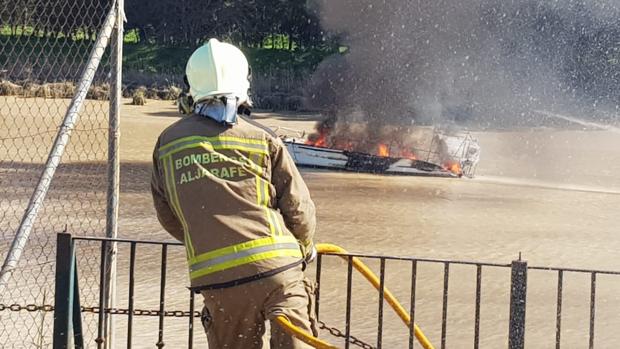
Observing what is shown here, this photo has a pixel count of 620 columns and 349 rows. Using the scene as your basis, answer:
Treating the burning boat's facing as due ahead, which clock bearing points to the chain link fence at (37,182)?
The chain link fence is roughly at 10 o'clock from the burning boat.

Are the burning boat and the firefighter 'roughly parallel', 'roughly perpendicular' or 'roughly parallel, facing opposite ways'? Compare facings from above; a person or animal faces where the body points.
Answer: roughly perpendicular

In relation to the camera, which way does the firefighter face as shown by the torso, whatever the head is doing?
away from the camera

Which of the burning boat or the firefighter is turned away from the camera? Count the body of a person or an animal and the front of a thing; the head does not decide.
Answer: the firefighter

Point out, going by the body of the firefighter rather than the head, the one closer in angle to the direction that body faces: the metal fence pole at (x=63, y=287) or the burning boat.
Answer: the burning boat

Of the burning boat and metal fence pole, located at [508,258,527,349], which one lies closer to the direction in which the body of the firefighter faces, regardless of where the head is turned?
the burning boat

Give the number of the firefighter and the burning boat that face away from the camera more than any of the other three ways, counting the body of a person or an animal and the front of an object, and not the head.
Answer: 1

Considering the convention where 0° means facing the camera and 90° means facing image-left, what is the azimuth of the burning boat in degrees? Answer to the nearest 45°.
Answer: approximately 90°

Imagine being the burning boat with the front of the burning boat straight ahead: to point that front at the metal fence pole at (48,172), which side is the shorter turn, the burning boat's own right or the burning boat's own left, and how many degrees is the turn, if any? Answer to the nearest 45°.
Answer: approximately 90° to the burning boat's own left

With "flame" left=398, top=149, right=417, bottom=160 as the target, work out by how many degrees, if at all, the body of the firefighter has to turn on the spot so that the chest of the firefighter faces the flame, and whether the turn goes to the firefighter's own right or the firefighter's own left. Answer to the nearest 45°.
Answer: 0° — they already face it

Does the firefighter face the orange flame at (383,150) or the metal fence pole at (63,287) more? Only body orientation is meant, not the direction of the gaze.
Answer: the orange flame

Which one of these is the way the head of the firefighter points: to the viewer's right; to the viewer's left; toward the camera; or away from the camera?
away from the camera

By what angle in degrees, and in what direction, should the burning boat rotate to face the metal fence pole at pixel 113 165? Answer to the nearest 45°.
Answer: approximately 90° to its left
